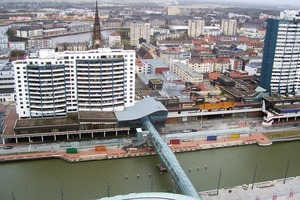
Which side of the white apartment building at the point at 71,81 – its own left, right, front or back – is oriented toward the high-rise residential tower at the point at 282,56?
left

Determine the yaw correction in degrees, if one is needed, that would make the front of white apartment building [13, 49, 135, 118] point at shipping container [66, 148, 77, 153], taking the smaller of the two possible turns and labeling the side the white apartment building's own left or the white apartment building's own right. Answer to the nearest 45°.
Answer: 0° — it already faces it

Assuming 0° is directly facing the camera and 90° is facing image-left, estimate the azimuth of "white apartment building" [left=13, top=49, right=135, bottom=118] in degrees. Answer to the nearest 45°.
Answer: approximately 0°

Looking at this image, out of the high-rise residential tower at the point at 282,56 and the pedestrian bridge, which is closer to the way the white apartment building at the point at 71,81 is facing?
the pedestrian bridge

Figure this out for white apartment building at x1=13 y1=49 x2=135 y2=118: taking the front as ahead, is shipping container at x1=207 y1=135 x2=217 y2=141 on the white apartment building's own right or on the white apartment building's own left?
on the white apartment building's own left

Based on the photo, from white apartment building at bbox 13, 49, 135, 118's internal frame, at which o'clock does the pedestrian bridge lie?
The pedestrian bridge is roughly at 11 o'clock from the white apartment building.
